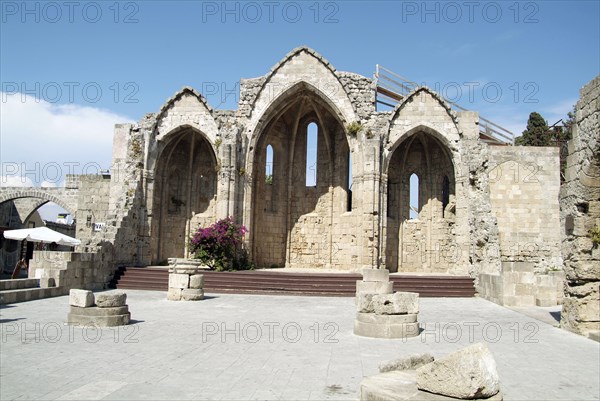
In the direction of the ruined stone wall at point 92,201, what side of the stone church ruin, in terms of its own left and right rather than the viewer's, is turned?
right

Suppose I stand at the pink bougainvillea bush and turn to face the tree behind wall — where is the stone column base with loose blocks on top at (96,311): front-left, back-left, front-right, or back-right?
back-right

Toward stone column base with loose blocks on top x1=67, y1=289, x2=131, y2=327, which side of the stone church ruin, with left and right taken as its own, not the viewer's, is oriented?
front

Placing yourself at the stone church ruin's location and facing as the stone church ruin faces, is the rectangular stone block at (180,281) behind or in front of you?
in front

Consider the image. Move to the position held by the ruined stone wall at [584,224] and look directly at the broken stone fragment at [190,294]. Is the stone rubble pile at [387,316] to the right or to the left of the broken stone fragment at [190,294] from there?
left

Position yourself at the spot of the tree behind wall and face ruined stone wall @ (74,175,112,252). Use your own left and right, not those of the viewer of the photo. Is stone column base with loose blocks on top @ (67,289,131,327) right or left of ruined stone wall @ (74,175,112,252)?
left

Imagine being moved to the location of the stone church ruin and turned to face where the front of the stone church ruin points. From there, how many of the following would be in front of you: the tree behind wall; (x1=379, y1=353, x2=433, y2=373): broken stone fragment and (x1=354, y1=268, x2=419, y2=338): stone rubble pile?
2

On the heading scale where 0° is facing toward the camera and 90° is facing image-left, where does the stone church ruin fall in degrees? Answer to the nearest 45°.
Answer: approximately 0°

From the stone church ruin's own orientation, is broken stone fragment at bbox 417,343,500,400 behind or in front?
in front

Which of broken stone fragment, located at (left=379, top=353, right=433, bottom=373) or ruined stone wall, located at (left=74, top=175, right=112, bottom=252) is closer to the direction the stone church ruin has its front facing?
the broken stone fragment

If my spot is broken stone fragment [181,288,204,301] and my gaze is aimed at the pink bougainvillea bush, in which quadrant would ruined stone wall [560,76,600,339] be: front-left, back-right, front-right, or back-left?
back-right

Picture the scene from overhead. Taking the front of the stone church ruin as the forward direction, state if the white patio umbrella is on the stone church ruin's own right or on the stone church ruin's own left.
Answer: on the stone church ruin's own right

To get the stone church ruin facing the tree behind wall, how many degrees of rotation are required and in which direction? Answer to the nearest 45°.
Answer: approximately 135° to its left

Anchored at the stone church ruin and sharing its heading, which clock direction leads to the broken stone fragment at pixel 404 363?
The broken stone fragment is roughly at 12 o'clock from the stone church ruin.
